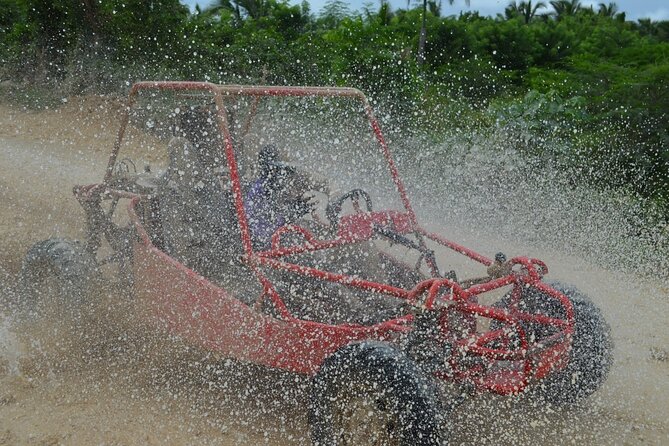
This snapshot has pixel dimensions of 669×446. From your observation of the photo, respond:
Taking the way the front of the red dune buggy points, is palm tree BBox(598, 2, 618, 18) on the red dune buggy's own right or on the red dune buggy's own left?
on the red dune buggy's own left

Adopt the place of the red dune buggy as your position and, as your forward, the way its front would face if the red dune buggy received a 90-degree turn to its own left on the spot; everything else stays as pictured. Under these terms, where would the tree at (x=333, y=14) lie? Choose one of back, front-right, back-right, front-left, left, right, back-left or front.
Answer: front-left

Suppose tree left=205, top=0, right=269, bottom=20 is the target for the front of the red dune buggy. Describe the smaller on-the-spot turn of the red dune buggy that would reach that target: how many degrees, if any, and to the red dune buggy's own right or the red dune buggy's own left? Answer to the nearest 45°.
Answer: approximately 135° to the red dune buggy's own left

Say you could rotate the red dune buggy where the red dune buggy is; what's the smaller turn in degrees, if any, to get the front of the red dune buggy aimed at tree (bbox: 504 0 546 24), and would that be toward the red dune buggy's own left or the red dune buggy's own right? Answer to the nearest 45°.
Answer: approximately 135° to the red dune buggy's own left

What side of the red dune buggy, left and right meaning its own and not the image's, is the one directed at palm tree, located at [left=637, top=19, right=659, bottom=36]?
left

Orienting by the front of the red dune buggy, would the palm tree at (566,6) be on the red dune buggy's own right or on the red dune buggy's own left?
on the red dune buggy's own left

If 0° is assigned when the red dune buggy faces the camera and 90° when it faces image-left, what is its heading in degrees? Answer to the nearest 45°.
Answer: approximately 315°
